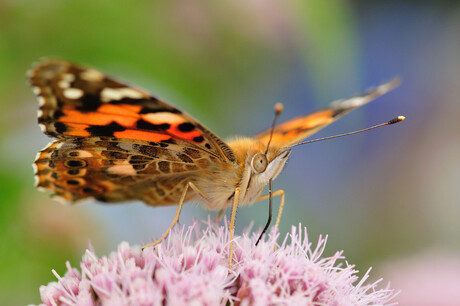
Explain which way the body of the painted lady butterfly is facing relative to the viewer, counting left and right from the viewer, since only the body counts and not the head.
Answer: facing the viewer and to the right of the viewer
